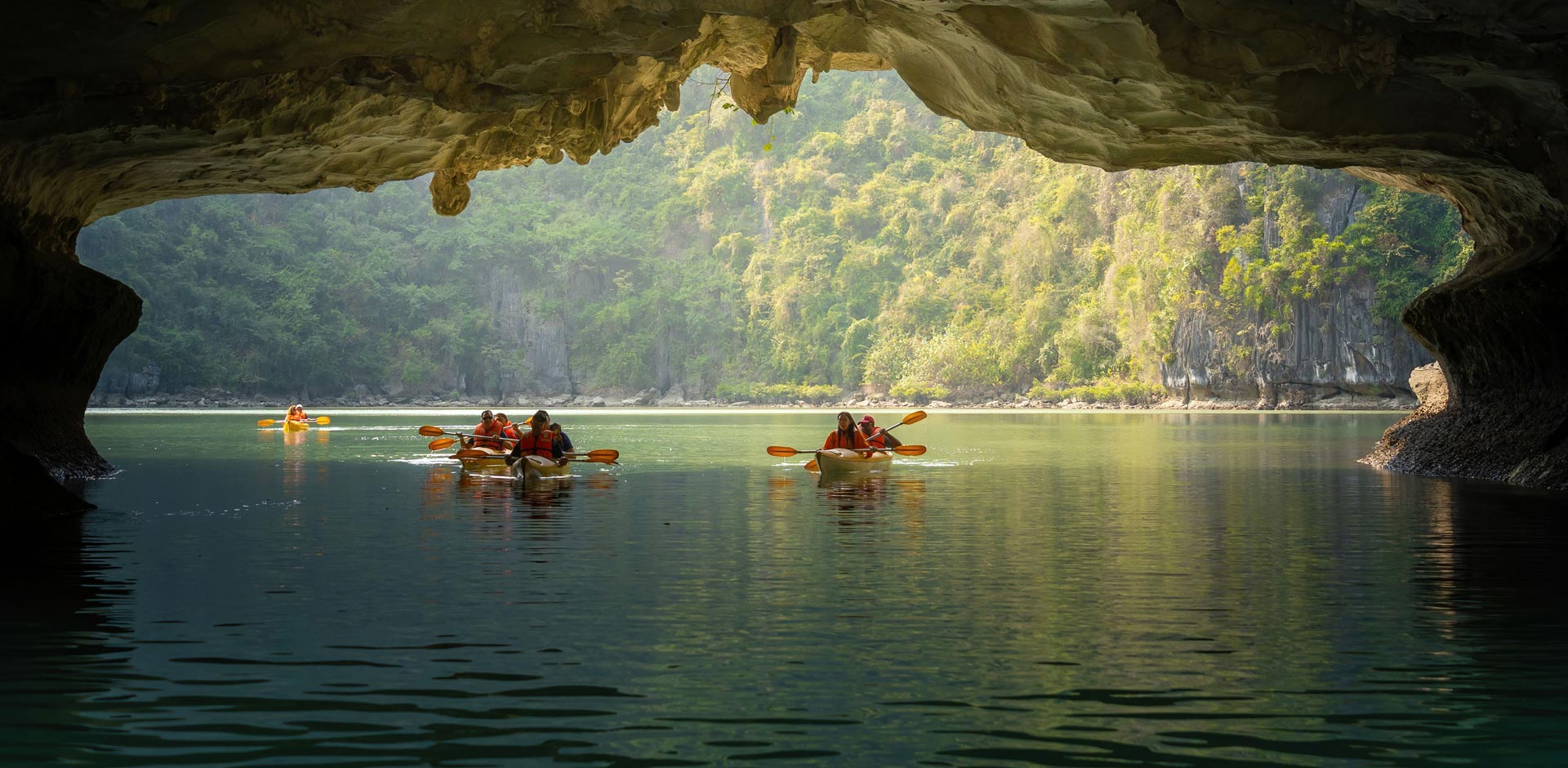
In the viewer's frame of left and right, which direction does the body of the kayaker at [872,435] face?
facing the viewer and to the left of the viewer

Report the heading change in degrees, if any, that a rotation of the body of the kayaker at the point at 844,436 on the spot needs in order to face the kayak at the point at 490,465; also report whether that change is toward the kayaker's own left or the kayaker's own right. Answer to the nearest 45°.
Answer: approximately 45° to the kayaker's own right

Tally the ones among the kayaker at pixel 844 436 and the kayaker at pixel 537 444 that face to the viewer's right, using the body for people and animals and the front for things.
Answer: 0

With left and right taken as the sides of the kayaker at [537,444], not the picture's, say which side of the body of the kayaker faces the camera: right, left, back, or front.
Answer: front

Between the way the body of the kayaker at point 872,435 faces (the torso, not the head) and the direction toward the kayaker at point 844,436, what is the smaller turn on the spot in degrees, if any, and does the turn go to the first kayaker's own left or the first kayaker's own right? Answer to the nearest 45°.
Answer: approximately 45° to the first kayaker's own left

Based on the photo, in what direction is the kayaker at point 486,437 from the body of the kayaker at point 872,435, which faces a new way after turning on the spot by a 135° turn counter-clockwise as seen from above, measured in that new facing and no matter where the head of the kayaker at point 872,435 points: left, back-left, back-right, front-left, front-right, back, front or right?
back

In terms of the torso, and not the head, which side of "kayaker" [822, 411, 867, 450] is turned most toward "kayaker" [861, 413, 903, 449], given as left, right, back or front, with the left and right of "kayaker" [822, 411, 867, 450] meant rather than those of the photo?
back

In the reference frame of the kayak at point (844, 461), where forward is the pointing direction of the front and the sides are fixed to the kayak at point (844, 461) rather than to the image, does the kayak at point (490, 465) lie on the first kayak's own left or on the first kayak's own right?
on the first kayak's own right

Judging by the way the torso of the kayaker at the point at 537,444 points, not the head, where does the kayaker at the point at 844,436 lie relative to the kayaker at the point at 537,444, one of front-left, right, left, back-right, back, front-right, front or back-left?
left

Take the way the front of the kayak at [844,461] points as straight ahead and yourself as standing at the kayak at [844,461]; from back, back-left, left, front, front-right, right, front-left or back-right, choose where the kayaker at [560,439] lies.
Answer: front-right
